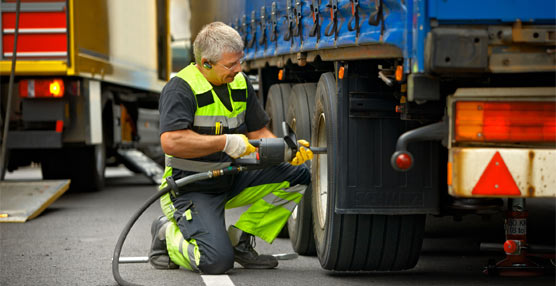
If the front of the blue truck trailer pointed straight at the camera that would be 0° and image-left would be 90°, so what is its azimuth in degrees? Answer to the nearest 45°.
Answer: approximately 180°
